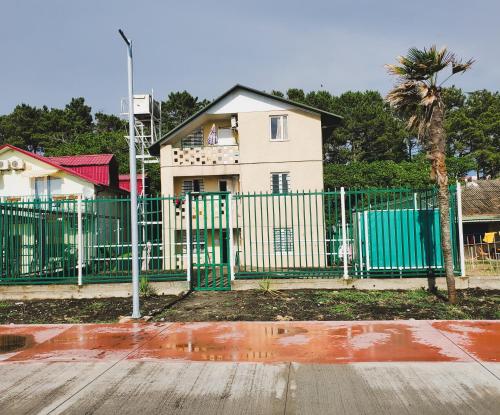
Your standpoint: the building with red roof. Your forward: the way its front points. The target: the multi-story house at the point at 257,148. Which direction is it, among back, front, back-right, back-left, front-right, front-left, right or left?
front-left

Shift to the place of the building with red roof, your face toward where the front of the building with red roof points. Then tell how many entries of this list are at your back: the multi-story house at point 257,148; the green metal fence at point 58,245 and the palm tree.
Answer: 0

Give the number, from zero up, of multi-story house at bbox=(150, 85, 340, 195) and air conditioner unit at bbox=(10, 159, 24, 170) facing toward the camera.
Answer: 2

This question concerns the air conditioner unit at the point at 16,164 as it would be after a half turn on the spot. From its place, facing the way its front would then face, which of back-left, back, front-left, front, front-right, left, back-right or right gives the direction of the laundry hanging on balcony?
back-right

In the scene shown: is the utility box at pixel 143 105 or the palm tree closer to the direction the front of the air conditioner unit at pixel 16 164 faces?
the palm tree

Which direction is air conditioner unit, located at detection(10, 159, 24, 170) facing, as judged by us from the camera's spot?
facing the viewer

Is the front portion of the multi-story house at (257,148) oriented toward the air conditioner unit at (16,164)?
no

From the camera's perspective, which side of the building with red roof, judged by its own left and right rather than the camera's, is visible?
front

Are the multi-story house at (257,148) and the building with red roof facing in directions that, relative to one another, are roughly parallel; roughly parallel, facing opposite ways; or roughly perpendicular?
roughly parallel

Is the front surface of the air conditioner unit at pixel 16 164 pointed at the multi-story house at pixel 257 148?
no

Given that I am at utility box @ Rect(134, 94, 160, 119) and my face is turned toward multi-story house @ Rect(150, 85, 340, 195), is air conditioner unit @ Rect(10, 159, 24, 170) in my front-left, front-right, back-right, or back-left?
back-right

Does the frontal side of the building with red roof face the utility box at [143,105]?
no
